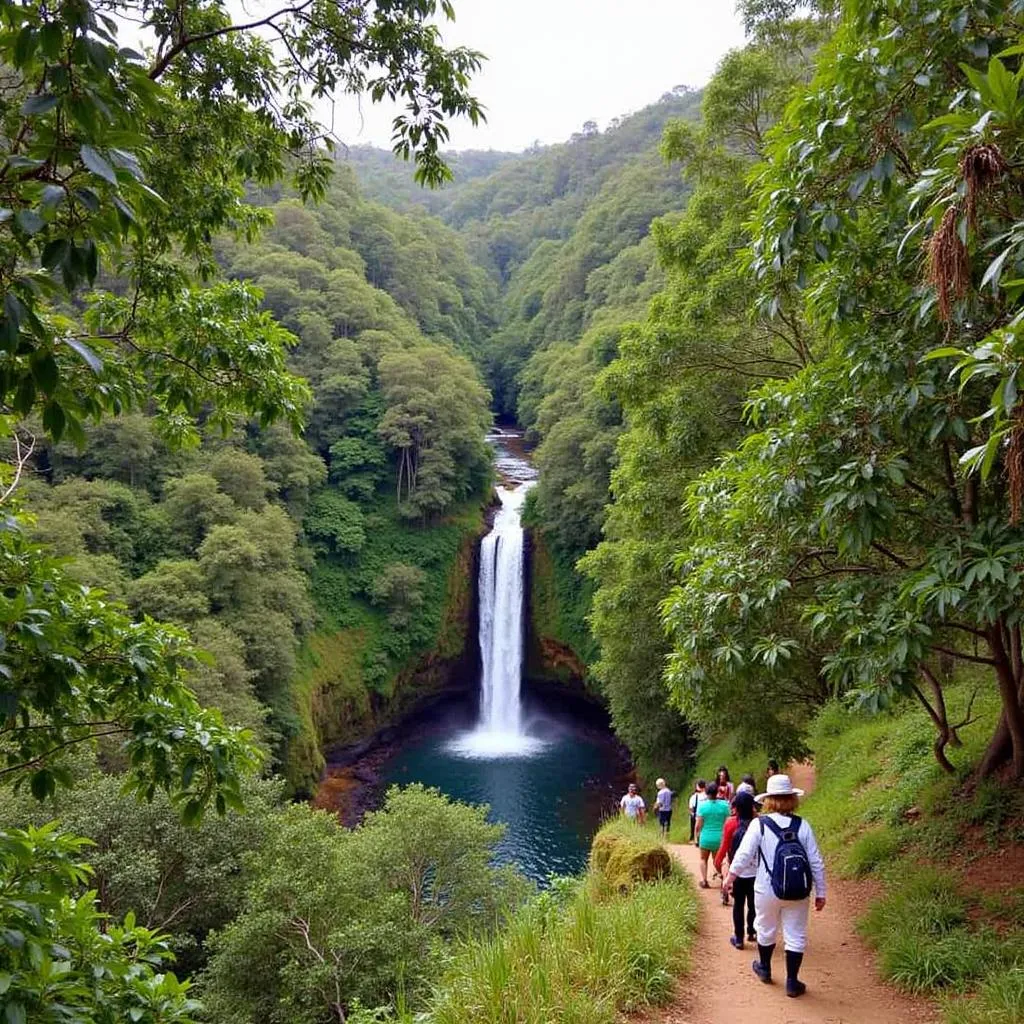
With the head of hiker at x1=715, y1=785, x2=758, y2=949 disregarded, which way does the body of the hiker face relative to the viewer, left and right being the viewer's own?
facing away from the viewer

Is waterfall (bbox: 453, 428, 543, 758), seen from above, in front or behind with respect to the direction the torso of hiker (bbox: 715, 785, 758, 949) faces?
in front

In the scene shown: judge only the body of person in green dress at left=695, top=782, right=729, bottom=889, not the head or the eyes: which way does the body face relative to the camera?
away from the camera

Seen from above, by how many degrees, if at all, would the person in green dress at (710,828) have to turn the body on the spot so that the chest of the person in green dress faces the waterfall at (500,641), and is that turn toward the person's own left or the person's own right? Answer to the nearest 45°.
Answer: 0° — they already face it

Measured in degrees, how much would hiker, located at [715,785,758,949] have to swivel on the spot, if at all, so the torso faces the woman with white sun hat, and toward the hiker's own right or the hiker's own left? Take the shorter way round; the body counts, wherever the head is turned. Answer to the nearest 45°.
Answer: approximately 180°

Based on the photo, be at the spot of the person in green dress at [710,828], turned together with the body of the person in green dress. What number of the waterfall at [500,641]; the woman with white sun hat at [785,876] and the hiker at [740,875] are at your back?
2

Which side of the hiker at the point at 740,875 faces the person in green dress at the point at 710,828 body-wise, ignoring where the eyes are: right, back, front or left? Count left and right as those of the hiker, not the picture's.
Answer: front

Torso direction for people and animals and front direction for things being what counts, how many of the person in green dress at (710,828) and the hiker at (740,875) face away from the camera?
2

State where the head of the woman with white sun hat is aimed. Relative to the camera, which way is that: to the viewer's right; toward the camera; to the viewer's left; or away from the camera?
away from the camera

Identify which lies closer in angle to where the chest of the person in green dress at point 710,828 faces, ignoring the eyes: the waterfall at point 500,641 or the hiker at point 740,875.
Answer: the waterfall

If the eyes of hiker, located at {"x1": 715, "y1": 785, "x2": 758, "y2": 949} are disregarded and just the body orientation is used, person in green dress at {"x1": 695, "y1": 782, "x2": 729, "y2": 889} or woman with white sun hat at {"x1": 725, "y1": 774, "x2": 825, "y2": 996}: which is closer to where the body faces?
the person in green dress

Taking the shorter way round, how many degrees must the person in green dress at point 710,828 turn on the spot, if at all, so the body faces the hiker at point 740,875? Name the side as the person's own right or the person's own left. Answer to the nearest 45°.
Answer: approximately 180°
